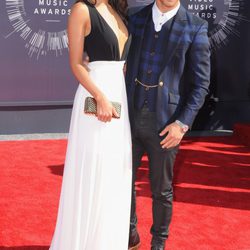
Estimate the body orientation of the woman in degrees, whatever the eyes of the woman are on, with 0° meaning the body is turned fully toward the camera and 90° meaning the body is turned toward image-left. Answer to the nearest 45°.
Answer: approximately 315°
